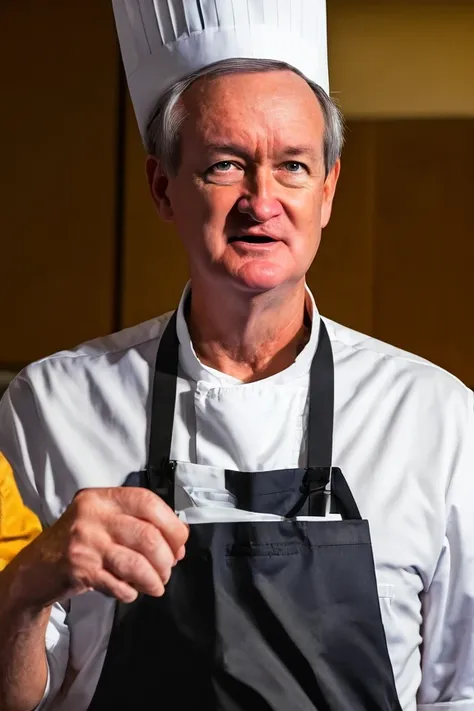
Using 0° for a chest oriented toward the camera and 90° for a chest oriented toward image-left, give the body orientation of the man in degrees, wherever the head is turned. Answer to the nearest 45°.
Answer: approximately 0°
